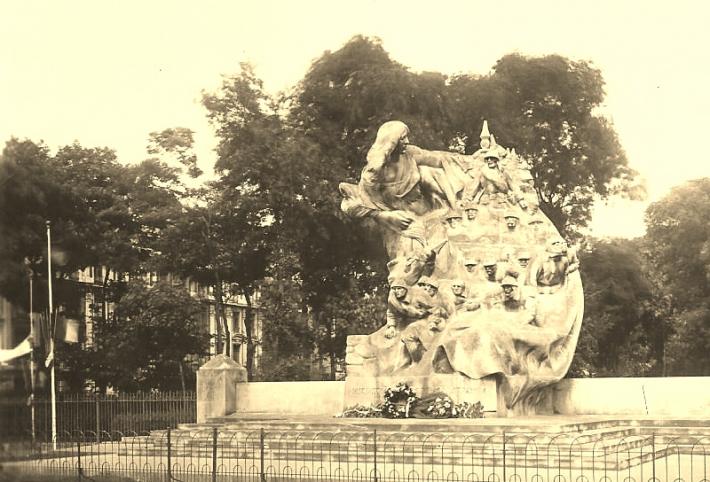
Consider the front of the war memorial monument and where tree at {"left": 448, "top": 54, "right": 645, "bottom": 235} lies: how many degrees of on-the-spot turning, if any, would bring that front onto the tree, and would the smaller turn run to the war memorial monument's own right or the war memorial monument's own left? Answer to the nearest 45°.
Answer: approximately 180°

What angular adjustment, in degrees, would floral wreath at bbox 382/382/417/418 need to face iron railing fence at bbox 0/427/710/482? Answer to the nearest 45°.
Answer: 0° — it already faces it

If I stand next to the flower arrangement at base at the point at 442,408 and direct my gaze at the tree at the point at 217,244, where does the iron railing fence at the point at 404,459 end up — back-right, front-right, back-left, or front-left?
back-left

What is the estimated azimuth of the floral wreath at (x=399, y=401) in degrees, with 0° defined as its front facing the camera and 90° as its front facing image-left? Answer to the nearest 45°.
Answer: approximately 0°

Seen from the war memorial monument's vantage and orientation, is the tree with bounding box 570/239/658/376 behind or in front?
behind

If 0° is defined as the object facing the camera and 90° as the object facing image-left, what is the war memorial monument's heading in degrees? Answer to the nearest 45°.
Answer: approximately 0°

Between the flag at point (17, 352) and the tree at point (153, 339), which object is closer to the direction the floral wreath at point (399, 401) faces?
the flag
